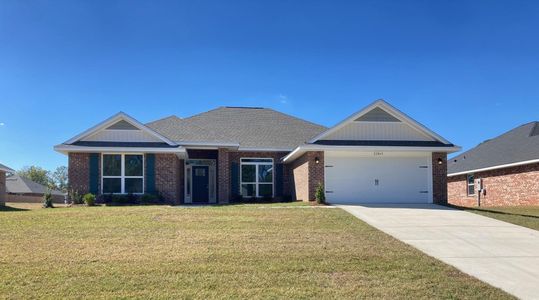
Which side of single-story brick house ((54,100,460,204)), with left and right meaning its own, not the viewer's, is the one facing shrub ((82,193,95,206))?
right

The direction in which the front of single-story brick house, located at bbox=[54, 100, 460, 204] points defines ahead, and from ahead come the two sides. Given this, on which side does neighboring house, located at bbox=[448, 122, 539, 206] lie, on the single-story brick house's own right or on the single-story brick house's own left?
on the single-story brick house's own left

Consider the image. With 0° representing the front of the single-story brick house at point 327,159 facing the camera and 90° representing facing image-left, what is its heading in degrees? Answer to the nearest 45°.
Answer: approximately 0°

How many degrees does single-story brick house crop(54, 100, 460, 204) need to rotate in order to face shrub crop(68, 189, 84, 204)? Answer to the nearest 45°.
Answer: approximately 90° to its right

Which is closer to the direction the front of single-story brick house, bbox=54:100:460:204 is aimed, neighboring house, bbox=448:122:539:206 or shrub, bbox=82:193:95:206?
the shrub

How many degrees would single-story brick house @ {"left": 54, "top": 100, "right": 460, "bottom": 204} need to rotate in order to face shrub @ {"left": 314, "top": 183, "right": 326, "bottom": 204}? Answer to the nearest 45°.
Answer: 0° — it already faces it

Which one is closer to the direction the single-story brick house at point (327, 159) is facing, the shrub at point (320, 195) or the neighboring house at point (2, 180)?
the shrub

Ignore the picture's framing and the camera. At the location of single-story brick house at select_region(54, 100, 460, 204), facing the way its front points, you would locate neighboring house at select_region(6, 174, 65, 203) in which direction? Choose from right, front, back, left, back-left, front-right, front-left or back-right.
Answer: back-right

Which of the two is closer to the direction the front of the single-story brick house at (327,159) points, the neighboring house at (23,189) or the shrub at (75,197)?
the shrub
